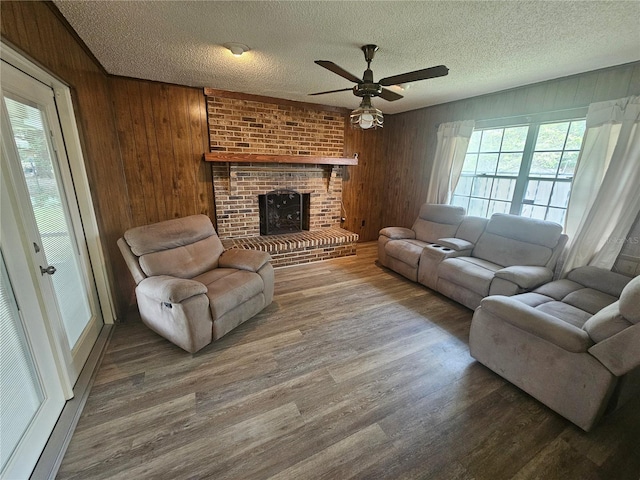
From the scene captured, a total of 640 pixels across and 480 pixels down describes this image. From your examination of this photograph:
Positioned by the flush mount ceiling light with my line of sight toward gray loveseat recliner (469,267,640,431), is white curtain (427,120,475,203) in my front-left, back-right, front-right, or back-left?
front-left

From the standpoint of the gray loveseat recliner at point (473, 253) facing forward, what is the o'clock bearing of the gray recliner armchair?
The gray recliner armchair is roughly at 12 o'clock from the gray loveseat recliner.

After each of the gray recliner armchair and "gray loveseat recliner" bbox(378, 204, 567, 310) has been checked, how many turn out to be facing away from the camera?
0

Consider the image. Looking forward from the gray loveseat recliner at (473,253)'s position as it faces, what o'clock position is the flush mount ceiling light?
The flush mount ceiling light is roughly at 12 o'clock from the gray loveseat recliner.

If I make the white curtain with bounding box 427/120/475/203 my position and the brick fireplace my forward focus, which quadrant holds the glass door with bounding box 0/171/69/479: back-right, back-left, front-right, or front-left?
front-left

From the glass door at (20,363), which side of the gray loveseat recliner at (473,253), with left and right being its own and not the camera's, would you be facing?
front

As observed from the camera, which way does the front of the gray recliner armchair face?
facing the viewer and to the right of the viewer

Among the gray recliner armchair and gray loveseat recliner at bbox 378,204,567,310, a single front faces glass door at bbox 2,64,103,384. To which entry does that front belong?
the gray loveseat recliner

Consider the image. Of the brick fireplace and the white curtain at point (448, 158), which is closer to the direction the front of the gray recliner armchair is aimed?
the white curtain

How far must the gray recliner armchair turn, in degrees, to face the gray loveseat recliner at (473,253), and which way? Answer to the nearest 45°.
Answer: approximately 45° to its left

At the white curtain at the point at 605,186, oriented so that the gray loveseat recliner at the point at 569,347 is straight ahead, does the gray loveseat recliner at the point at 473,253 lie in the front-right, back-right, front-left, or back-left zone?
front-right

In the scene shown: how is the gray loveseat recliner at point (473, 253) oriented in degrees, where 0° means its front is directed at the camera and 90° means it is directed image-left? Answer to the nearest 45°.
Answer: approximately 45°

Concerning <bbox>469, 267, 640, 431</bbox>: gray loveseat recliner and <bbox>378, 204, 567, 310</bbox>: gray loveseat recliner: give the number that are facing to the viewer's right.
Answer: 0
